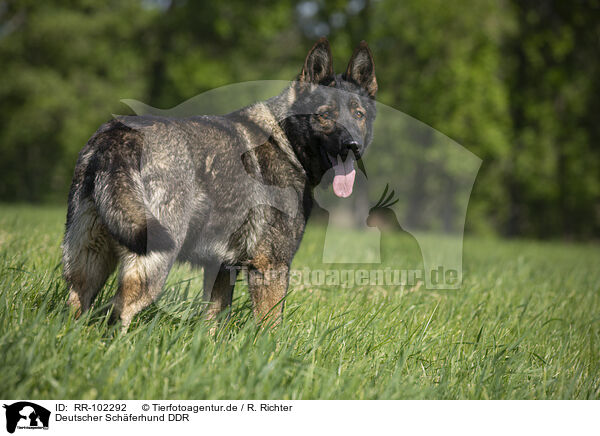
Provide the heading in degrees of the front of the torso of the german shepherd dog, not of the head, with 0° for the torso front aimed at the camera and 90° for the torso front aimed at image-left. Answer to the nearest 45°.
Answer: approximately 225°
